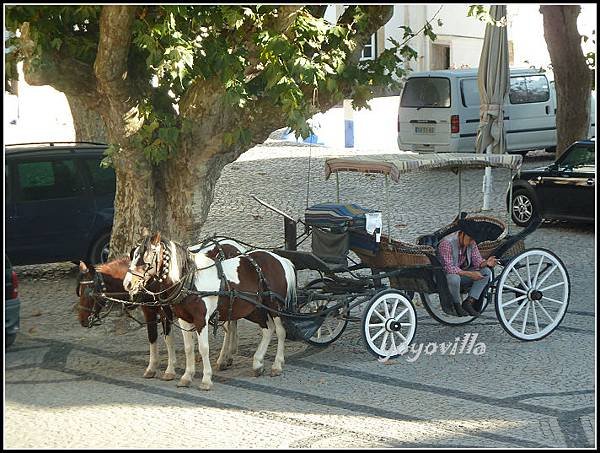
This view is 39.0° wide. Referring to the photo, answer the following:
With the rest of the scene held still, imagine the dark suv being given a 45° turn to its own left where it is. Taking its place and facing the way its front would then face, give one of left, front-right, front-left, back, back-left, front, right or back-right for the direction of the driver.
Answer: left

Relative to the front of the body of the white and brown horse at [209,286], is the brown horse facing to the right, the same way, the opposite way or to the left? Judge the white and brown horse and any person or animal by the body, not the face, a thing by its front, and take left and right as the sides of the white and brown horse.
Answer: the same way

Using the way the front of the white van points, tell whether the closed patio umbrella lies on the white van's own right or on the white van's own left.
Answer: on the white van's own right

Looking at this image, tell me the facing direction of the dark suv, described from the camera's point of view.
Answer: facing to the left of the viewer

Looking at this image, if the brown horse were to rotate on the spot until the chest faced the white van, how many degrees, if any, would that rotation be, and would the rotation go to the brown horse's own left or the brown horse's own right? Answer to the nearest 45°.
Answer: approximately 180°

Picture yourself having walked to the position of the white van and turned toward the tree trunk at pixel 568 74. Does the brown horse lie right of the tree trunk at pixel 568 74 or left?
right

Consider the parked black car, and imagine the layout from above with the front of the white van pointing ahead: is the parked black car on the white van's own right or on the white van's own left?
on the white van's own right

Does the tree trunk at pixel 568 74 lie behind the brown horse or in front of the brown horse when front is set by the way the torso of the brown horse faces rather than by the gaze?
behind

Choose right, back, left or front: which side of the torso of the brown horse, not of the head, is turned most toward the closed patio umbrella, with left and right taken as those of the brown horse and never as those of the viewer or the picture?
back

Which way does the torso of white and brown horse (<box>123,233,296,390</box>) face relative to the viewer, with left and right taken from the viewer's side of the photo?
facing the viewer and to the left of the viewer

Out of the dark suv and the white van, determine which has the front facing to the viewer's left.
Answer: the dark suv

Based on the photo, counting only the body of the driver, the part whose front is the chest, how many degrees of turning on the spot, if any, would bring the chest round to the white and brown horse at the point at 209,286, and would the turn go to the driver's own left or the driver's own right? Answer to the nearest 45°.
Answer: approximately 90° to the driver's own right

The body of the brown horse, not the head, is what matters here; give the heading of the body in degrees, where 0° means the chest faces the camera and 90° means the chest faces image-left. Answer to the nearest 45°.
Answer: approximately 45°

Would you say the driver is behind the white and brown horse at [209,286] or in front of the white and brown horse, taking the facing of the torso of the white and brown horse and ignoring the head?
behind
